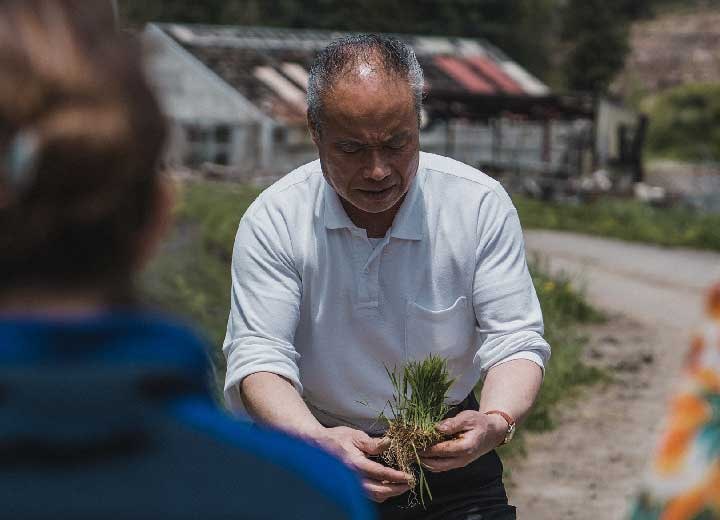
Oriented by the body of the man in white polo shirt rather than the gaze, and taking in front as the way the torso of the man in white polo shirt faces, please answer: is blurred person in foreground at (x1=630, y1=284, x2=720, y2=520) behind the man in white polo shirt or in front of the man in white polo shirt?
in front

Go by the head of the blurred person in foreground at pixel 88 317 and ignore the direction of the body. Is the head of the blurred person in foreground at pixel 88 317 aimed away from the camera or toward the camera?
away from the camera

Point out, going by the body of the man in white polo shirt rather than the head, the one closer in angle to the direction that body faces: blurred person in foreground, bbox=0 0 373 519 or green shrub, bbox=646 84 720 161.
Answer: the blurred person in foreground

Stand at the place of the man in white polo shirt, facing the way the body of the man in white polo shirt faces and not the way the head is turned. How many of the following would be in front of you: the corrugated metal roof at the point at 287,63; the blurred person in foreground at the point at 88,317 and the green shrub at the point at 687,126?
1

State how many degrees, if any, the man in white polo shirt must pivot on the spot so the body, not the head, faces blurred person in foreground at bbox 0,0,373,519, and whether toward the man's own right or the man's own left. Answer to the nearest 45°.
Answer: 0° — they already face them

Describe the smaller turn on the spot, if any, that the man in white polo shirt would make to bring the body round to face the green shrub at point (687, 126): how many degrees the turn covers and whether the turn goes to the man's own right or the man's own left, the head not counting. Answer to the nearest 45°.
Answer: approximately 180°

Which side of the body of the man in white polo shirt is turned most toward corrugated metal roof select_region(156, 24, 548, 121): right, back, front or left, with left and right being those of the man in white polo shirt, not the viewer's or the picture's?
back

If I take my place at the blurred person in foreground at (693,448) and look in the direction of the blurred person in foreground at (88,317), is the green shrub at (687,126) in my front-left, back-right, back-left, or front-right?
back-right

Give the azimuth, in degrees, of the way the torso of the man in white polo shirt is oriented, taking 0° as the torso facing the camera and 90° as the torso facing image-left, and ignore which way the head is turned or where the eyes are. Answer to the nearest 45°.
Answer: approximately 0°

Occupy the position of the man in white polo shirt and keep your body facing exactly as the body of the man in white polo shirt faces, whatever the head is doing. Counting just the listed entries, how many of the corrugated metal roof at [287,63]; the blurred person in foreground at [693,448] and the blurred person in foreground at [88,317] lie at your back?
1
